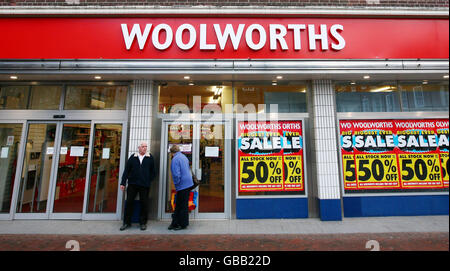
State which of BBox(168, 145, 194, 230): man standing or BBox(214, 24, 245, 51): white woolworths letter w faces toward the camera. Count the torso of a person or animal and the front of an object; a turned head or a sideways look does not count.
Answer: the white woolworths letter w

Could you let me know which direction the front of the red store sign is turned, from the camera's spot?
facing the viewer

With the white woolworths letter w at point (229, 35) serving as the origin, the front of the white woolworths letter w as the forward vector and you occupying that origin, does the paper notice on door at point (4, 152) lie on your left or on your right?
on your right

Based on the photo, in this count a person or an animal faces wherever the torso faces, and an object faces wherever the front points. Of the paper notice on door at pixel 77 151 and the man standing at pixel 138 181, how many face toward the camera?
2

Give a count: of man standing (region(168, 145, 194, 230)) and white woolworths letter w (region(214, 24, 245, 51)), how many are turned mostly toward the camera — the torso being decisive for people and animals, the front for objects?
1

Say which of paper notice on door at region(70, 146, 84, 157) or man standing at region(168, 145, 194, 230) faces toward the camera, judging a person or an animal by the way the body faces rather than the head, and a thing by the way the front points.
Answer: the paper notice on door

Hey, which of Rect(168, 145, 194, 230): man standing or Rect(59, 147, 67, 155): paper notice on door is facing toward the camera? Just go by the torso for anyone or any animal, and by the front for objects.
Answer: the paper notice on door

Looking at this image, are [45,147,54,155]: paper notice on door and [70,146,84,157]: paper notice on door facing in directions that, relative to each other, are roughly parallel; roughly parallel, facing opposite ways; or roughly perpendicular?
roughly parallel

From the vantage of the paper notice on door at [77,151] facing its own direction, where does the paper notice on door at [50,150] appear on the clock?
the paper notice on door at [50,150] is roughly at 4 o'clock from the paper notice on door at [77,151].

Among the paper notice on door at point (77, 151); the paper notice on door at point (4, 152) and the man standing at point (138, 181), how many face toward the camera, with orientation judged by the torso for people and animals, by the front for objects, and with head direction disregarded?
3

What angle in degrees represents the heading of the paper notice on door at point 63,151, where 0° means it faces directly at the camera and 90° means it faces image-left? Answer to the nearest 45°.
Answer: approximately 0°

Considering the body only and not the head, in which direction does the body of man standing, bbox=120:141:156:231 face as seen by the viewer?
toward the camera

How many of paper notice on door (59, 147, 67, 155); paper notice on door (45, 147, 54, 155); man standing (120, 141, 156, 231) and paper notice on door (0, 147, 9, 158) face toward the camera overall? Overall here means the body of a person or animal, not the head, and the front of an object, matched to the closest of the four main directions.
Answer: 4

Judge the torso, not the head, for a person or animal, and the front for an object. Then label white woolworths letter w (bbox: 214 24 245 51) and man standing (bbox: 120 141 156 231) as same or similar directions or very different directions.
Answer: same or similar directions

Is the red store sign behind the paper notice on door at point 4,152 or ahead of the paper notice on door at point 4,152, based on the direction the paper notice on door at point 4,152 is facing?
ahead

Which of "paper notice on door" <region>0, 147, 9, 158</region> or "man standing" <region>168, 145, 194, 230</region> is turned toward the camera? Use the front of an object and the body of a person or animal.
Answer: the paper notice on door
